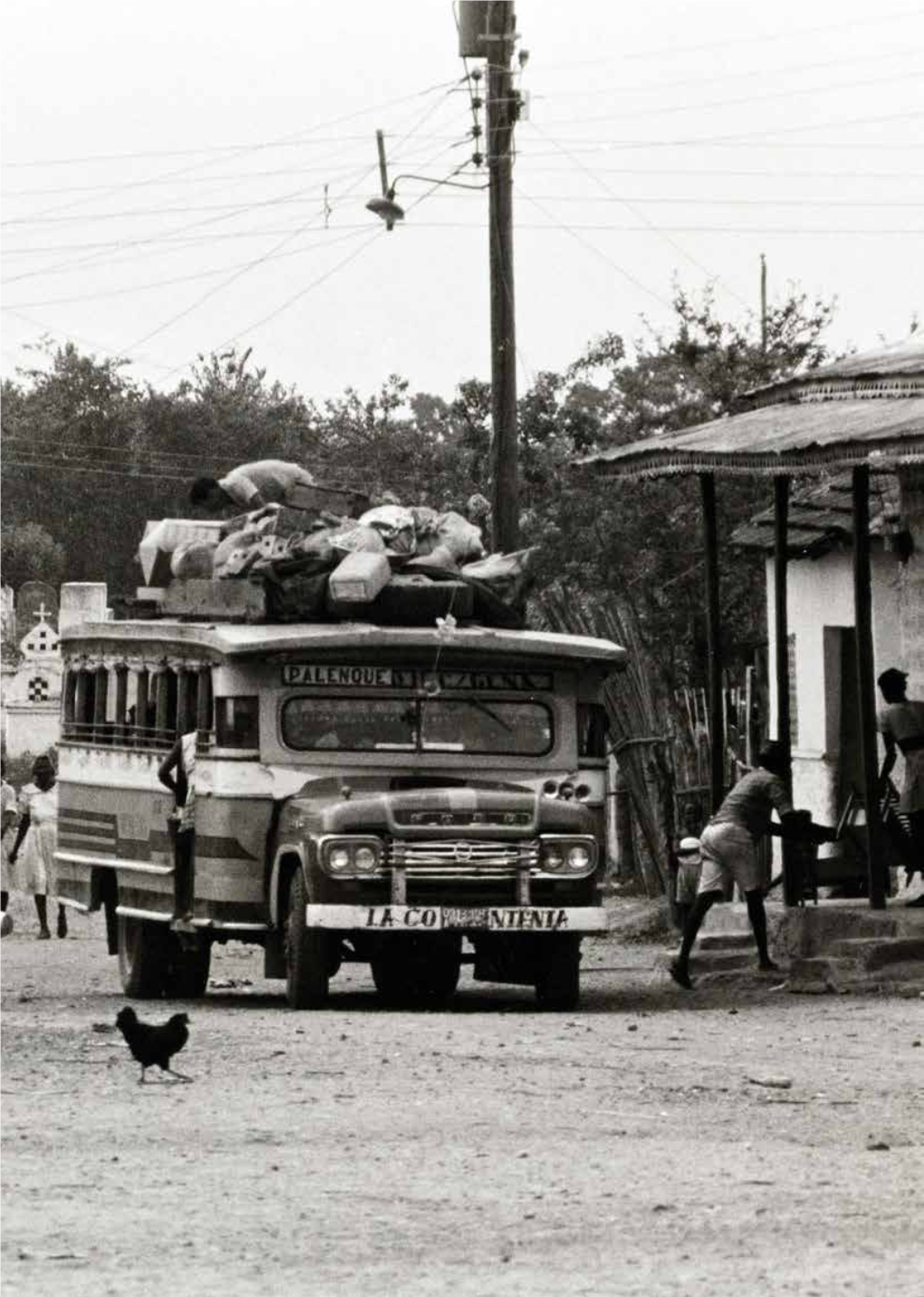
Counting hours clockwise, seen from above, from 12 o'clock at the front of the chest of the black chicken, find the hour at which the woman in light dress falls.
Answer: The woman in light dress is roughly at 9 o'clock from the black chicken.

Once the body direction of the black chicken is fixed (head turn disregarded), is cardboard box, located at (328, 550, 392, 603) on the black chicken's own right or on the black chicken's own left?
on the black chicken's own left

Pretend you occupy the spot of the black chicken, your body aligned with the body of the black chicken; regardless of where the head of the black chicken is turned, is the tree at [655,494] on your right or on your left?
on your left

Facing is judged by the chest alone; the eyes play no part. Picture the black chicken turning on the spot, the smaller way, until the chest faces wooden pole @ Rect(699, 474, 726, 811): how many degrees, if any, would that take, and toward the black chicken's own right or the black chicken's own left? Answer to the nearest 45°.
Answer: approximately 45° to the black chicken's own left

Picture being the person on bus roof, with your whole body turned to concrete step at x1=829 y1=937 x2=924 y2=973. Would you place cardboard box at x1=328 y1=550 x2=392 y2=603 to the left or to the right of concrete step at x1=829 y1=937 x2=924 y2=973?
right
